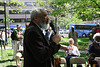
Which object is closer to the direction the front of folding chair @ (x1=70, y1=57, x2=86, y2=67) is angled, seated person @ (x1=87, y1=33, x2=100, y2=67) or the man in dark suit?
the man in dark suit

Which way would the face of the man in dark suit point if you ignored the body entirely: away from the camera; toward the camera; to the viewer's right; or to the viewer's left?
to the viewer's right

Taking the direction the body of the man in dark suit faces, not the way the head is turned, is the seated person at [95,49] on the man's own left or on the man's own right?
on the man's own left

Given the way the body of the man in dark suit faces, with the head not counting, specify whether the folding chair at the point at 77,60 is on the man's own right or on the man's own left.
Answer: on the man's own left

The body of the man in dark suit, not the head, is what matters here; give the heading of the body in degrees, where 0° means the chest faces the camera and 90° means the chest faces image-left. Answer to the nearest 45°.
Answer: approximately 270°
